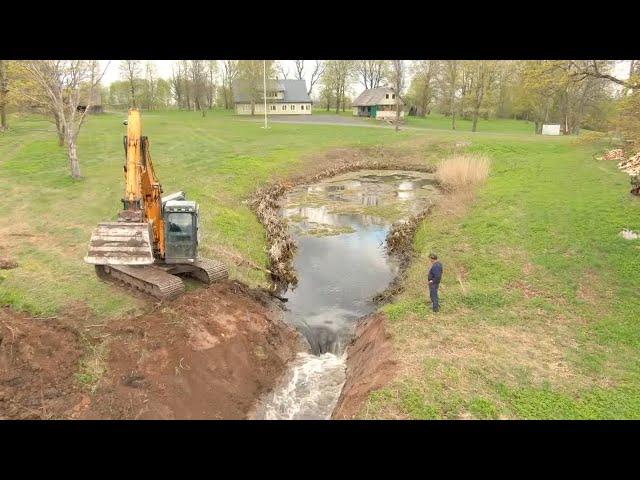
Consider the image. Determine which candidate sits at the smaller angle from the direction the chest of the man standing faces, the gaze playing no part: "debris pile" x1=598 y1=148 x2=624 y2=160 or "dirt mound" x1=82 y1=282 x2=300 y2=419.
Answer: the dirt mound

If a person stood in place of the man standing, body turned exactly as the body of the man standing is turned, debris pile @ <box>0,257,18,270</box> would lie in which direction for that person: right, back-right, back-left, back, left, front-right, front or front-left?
front

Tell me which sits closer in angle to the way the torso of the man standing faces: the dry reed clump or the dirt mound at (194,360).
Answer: the dirt mound

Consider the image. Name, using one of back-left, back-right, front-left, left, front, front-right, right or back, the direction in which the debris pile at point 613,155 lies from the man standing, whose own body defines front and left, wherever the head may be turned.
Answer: back-right

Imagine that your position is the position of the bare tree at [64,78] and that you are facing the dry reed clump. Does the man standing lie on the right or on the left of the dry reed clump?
right

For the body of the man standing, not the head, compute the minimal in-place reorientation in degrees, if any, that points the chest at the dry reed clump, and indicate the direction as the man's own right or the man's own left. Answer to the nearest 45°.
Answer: approximately 90° to the man's own right

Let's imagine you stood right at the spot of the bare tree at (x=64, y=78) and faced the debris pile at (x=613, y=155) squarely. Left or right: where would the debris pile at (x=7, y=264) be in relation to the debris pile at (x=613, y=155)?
right

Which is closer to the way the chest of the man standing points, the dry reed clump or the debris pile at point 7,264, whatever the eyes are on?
the debris pile

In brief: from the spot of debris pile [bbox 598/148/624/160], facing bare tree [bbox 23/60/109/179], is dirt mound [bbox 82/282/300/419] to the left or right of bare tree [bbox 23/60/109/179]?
left

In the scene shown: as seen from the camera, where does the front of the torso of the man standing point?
to the viewer's left

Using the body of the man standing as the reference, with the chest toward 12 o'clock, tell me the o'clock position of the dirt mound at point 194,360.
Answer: The dirt mound is roughly at 11 o'clock from the man standing.
